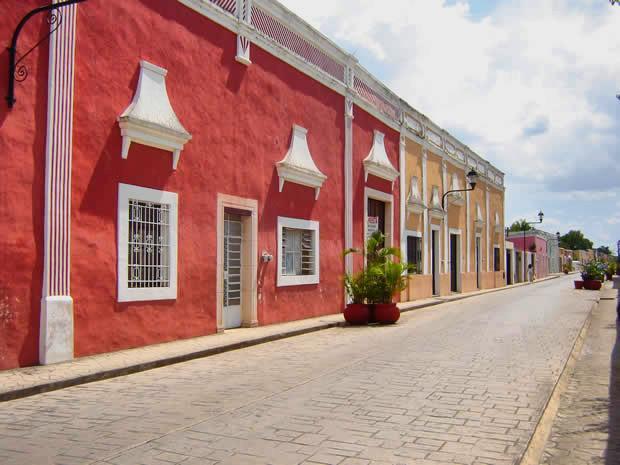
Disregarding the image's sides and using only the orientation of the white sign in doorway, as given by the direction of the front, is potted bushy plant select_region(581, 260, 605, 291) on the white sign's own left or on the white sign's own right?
on the white sign's own left

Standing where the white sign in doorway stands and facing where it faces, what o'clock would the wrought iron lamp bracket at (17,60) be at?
The wrought iron lamp bracket is roughly at 2 o'clock from the white sign in doorway.

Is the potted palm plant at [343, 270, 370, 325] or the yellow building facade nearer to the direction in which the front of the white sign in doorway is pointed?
the potted palm plant

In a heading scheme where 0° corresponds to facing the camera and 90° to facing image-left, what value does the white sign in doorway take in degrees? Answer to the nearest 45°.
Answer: approximately 315°

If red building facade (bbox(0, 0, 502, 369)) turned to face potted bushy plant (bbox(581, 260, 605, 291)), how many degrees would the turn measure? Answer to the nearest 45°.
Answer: approximately 90° to its left

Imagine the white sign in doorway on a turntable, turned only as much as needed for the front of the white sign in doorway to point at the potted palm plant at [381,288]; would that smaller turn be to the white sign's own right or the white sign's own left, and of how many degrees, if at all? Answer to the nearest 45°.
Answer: approximately 45° to the white sign's own right

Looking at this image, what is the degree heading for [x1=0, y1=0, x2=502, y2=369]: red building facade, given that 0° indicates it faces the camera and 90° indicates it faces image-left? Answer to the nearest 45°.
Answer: approximately 315°
